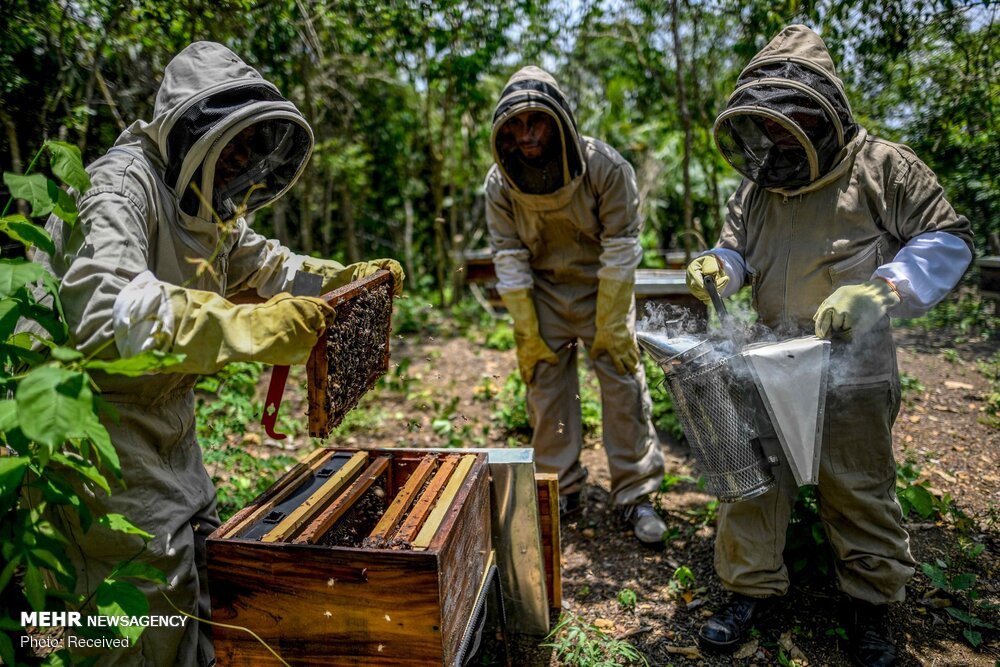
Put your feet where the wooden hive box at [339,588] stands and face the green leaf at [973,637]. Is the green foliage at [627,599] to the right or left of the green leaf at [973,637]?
left

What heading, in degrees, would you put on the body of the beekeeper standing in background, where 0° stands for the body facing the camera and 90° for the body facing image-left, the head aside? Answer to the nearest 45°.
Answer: approximately 0°

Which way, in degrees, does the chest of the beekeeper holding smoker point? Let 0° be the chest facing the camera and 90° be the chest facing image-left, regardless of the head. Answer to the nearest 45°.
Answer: approximately 45°

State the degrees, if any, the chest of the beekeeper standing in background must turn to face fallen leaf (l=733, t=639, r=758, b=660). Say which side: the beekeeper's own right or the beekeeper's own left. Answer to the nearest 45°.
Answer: approximately 45° to the beekeeper's own left

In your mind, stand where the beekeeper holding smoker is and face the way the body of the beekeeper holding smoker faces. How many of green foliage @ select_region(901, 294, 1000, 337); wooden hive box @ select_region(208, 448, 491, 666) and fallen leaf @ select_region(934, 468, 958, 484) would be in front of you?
1

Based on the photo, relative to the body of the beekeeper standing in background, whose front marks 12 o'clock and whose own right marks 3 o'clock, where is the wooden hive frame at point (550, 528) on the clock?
The wooden hive frame is roughly at 12 o'clock from the beekeeper standing in background.

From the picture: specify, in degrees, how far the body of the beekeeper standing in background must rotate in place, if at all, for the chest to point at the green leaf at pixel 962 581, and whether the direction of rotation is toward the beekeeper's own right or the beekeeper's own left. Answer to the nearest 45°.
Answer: approximately 45° to the beekeeper's own left

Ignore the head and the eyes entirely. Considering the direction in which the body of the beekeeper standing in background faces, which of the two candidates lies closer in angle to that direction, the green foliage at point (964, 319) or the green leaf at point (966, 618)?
the green leaf

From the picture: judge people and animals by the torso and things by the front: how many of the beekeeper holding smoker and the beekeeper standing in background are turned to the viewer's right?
0

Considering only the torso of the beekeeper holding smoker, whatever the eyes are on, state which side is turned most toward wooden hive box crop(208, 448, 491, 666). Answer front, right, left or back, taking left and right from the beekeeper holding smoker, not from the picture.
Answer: front

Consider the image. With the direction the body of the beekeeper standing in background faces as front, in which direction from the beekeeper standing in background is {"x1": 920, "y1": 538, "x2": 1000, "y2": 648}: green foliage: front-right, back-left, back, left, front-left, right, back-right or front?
front-left

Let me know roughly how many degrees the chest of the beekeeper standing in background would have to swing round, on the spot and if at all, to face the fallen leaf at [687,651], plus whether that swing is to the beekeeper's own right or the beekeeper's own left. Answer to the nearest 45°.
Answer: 0° — they already face it
